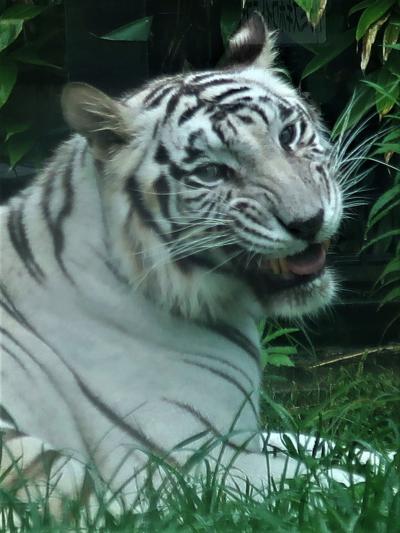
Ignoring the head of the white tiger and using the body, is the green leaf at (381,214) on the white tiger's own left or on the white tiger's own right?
on the white tiger's own left

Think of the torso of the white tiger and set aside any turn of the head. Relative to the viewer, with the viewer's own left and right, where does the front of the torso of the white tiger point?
facing the viewer and to the right of the viewer

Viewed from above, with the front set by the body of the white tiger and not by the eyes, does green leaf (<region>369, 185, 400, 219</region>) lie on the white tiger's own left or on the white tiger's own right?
on the white tiger's own left

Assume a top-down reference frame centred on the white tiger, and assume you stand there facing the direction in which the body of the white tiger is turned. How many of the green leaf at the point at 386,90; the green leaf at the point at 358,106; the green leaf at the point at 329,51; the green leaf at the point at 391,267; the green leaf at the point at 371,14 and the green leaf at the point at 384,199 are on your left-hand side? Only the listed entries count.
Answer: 6

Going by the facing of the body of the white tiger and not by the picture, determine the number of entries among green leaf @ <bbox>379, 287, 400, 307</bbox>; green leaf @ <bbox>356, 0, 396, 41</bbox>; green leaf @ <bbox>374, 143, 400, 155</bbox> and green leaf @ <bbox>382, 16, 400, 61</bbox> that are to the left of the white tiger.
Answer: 4

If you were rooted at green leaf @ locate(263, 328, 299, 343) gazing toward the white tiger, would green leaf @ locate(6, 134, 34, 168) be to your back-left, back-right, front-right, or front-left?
front-right

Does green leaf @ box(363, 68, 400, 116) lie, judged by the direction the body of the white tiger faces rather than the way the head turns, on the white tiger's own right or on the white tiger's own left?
on the white tiger's own left

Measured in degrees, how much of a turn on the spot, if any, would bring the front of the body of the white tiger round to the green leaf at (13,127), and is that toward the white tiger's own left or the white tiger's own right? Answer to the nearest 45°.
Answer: approximately 180°
